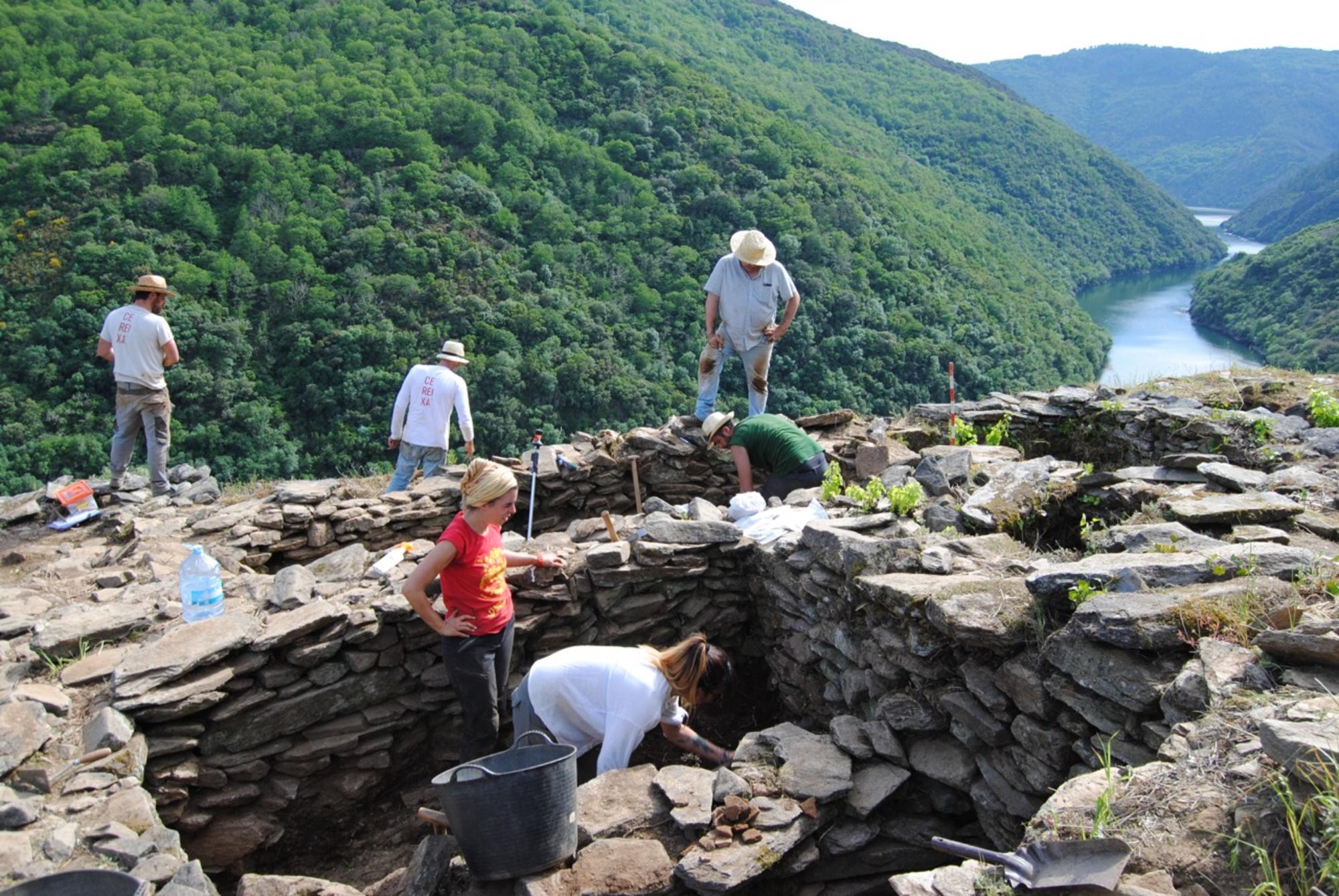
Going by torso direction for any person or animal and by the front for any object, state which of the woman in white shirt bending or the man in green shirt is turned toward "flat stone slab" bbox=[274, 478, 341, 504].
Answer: the man in green shirt

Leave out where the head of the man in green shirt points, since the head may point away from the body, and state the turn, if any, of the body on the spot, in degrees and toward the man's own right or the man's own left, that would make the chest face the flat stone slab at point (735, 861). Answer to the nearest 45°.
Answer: approximately 90° to the man's own left

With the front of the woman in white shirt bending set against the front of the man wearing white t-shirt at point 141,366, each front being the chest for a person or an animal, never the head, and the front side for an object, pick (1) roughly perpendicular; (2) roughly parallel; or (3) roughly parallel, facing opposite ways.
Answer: roughly perpendicular

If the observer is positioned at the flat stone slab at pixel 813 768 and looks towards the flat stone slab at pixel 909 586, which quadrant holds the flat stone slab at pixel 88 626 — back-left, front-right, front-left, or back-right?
back-left

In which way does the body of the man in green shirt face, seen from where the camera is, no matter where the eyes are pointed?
to the viewer's left

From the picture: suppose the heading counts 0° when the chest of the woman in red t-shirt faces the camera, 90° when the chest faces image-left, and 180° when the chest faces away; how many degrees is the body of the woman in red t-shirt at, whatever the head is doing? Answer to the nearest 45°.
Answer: approximately 315°

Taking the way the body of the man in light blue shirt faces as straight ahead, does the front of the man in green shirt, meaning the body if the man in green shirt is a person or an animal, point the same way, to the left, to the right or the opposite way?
to the right
